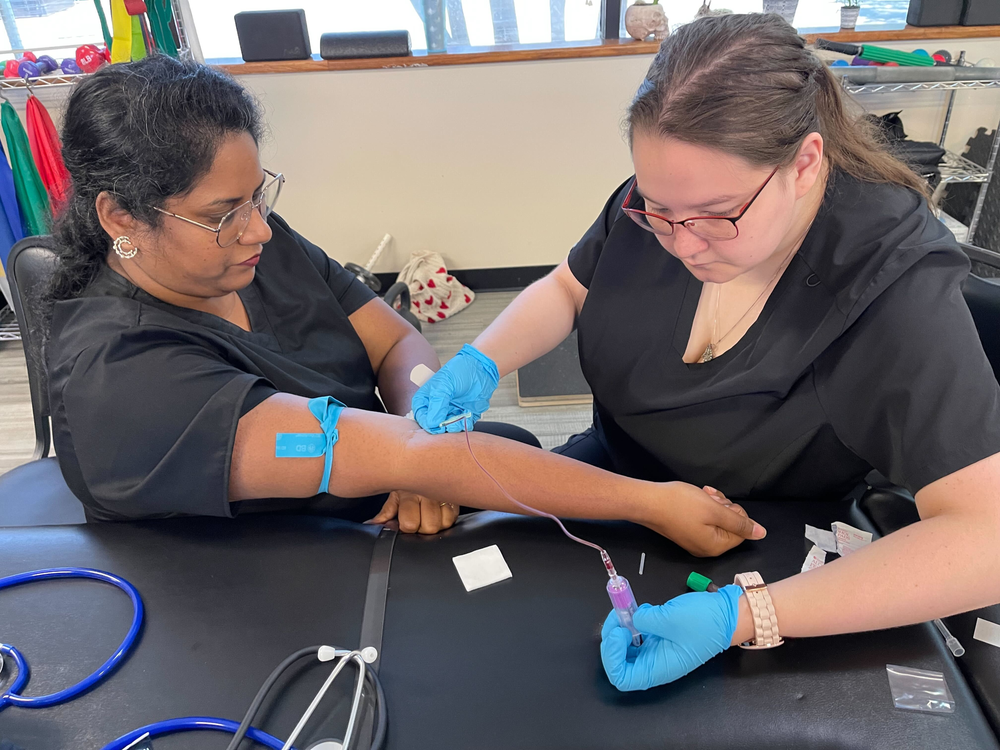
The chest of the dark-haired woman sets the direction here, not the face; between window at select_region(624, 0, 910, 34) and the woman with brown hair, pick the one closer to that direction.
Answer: the woman with brown hair

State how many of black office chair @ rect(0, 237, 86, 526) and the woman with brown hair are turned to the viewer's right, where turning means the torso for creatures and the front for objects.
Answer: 1

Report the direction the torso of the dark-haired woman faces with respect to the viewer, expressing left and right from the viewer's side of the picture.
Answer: facing the viewer and to the right of the viewer

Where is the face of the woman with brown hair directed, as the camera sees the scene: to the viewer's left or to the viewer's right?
to the viewer's left

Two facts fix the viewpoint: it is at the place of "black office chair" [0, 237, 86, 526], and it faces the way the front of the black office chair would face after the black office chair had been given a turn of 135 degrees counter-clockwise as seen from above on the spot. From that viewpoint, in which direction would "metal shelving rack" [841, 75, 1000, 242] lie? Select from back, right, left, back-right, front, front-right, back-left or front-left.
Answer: back-right

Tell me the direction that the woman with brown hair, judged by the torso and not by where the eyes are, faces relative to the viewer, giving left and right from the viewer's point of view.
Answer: facing the viewer and to the left of the viewer

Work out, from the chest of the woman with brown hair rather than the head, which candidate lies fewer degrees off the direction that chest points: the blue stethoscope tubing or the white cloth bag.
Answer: the blue stethoscope tubing

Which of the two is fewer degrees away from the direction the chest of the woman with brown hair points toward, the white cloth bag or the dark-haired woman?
the dark-haired woman

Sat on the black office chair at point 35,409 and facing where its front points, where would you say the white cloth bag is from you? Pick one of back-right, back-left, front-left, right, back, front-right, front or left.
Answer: front-left

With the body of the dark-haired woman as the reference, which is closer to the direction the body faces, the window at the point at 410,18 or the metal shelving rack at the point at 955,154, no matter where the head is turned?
the metal shelving rack

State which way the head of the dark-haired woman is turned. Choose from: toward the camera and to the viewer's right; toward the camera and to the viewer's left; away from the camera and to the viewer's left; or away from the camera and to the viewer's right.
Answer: toward the camera and to the viewer's right

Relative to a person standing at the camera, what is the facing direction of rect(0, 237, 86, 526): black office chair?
facing to the right of the viewer

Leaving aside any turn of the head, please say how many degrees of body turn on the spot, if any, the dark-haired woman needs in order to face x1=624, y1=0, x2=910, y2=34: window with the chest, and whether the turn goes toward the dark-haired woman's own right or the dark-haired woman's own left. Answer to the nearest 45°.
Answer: approximately 90° to the dark-haired woman's own left

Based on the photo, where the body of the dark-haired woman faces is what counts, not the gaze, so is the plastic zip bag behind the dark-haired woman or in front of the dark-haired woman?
in front

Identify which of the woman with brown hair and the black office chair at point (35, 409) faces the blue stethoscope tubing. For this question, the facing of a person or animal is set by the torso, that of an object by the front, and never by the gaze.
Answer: the woman with brown hair
